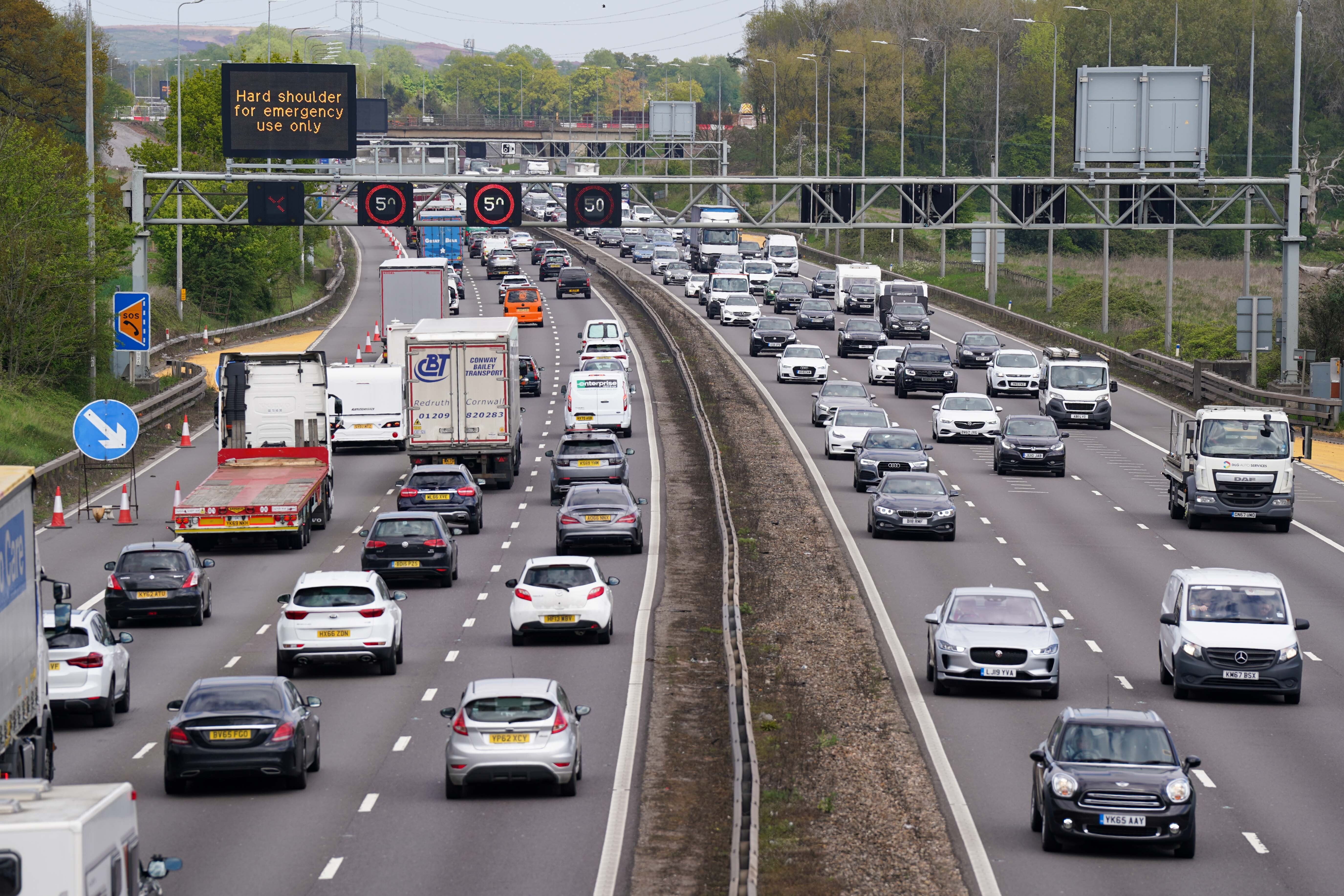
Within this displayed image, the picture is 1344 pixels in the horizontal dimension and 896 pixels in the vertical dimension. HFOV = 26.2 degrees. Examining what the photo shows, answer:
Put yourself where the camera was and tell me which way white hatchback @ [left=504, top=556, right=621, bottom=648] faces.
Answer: facing away from the viewer

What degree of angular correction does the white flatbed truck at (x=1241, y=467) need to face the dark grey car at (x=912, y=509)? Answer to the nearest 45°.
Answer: approximately 45° to its right

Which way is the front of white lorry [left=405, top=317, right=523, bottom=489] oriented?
away from the camera

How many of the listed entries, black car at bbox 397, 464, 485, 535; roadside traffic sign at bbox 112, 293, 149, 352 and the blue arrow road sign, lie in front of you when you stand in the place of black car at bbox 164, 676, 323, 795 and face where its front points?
3

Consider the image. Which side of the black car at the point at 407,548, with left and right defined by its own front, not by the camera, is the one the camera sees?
back

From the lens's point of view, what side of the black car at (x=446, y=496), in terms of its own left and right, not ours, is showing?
back

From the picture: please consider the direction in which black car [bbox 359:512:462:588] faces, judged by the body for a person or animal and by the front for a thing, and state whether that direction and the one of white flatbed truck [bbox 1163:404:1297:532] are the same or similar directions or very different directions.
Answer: very different directions

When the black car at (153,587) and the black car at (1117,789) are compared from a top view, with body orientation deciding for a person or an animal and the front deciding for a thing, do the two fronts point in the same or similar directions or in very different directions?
very different directions

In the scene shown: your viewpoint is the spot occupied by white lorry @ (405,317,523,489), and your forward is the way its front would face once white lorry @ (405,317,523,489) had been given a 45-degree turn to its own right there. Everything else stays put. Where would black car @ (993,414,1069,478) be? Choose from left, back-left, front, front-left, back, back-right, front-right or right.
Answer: front-right

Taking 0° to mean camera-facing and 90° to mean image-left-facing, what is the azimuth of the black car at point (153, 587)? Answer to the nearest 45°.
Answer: approximately 180°

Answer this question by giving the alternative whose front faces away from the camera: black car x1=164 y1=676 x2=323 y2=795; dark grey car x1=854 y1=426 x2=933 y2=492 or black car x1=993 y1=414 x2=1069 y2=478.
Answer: black car x1=164 y1=676 x2=323 y2=795

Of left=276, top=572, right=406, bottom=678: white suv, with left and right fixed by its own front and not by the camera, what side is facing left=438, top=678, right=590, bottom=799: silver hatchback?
back

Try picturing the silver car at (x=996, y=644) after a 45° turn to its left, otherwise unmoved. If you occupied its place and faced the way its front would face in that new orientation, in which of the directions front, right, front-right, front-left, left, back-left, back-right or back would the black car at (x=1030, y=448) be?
back-left

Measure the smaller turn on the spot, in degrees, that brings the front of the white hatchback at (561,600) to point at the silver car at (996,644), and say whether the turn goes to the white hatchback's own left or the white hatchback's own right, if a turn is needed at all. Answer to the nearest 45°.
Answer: approximately 135° to the white hatchback's own right
